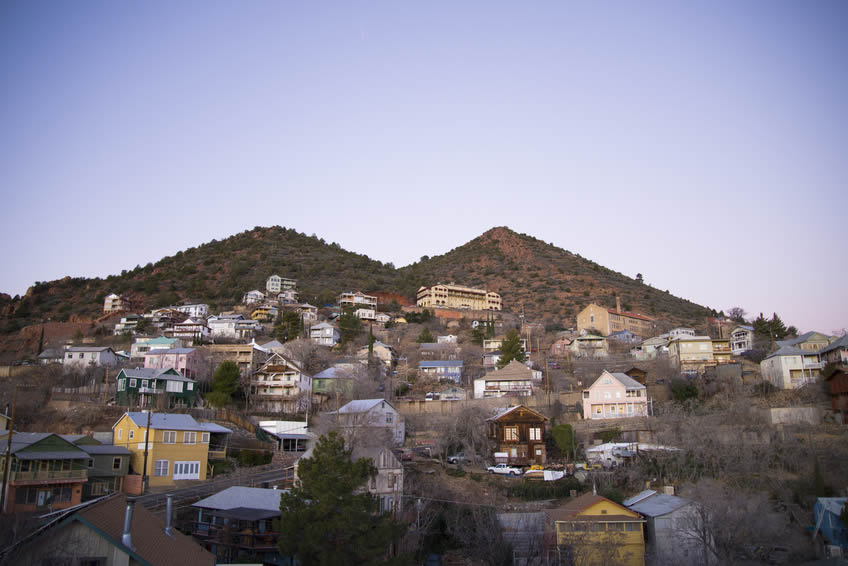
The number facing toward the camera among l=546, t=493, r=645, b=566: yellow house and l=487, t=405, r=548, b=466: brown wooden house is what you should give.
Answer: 2

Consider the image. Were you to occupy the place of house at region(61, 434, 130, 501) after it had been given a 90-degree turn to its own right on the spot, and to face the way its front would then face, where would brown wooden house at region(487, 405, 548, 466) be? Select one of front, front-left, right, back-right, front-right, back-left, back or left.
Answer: back

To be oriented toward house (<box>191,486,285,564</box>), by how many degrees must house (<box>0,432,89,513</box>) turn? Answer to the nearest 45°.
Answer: approximately 45° to its left

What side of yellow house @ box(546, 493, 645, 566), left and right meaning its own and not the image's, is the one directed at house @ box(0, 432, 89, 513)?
right

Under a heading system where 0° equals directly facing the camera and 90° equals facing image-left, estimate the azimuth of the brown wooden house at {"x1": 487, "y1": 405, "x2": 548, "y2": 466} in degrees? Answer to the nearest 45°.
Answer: approximately 0°

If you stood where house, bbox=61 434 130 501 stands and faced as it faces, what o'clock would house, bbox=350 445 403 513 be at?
house, bbox=350 445 403 513 is roughly at 10 o'clock from house, bbox=61 434 130 501.

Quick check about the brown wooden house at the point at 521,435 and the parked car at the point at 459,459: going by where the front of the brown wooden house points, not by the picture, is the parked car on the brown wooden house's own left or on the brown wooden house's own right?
on the brown wooden house's own right

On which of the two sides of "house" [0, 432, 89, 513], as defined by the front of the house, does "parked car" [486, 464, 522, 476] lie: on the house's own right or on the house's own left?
on the house's own left

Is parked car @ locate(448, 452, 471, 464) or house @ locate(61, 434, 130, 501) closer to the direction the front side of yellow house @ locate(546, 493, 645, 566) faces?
the house

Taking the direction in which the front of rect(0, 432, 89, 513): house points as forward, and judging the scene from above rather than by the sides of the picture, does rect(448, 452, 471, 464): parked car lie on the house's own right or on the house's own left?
on the house's own left

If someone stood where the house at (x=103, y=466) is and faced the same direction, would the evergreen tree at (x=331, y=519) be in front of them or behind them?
in front
